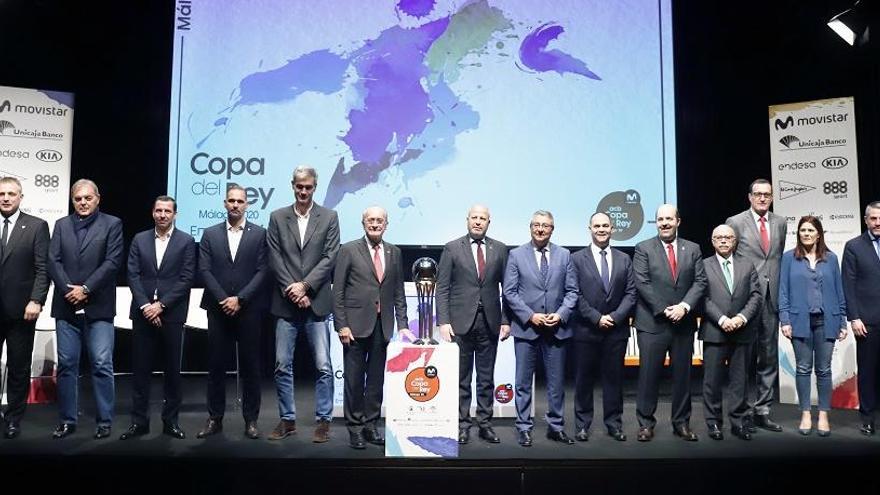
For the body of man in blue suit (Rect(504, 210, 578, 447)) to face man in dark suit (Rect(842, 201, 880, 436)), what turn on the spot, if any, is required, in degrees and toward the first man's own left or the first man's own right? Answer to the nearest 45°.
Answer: approximately 90° to the first man's own left

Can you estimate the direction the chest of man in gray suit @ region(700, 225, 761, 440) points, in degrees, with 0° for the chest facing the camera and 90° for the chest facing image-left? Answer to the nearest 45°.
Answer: approximately 0°

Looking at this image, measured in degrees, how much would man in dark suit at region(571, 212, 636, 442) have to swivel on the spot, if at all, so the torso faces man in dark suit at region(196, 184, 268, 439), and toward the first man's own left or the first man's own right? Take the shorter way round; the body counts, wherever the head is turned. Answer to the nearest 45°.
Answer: approximately 90° to the first man's own right

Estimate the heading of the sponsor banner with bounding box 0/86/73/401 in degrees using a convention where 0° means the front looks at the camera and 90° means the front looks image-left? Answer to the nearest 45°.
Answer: approximately 0°

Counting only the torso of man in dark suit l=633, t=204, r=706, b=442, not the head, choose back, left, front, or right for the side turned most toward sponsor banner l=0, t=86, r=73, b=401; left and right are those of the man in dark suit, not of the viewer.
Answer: right

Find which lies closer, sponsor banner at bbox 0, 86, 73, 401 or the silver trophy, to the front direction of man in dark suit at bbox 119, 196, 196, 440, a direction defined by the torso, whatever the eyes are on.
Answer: the silver trophy

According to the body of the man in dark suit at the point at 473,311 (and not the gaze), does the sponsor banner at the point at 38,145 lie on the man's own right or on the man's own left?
on the man's own right

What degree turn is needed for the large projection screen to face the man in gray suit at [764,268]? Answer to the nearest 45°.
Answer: approximately 45° to its left
